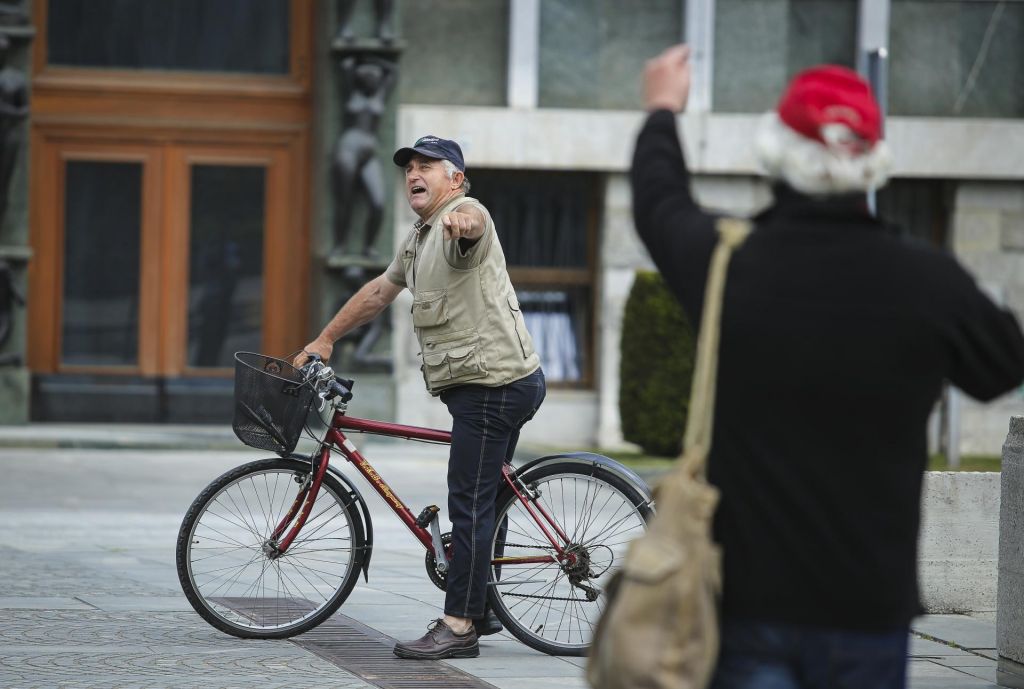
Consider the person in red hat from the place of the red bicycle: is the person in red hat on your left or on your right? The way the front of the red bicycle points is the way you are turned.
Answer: on your left

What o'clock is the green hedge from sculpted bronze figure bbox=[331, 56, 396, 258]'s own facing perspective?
The green hedge is roughly at 10 o'clock from the sculpted bronze figure.

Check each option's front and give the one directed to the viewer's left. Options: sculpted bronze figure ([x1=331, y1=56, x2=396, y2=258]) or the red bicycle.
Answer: the red bicycle

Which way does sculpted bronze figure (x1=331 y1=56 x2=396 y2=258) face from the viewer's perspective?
toward the camera

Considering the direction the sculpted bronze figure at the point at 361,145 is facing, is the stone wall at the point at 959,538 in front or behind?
in front

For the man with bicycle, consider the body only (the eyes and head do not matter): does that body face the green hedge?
no

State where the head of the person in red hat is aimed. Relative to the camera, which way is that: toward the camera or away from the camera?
away from the camera

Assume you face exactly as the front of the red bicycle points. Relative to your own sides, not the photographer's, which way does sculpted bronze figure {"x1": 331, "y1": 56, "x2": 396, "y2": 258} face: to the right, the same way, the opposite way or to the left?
to the left

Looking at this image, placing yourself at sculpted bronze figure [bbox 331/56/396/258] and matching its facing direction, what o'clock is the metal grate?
The metal grate is roughly at 12 o'clock from the sculpted bronze figure.

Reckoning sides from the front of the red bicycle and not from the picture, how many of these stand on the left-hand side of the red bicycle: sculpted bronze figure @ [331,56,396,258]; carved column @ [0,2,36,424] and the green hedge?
0

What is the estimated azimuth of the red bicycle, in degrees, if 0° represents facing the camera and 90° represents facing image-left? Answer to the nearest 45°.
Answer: approximately 90°

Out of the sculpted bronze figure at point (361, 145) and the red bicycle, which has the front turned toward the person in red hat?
the sculpted bronze figure

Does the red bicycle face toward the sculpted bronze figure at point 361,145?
no

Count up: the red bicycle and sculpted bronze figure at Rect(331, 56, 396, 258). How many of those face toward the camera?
1

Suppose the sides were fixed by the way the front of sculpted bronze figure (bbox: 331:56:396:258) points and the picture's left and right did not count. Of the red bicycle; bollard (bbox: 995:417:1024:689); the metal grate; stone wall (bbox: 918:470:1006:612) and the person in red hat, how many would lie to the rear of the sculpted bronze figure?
0

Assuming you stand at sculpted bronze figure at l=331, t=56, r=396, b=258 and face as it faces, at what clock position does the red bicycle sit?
The red bicycle is roughly at 12 o'clock from the sculpted bronze figure.
